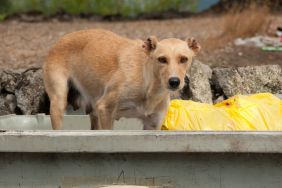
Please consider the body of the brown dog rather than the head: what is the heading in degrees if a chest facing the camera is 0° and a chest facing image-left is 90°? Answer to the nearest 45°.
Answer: approximately 315°

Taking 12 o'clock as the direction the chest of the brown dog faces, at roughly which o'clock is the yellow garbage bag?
The yellow garbage bag is roughly at 11 o'clock from the brown dog.
